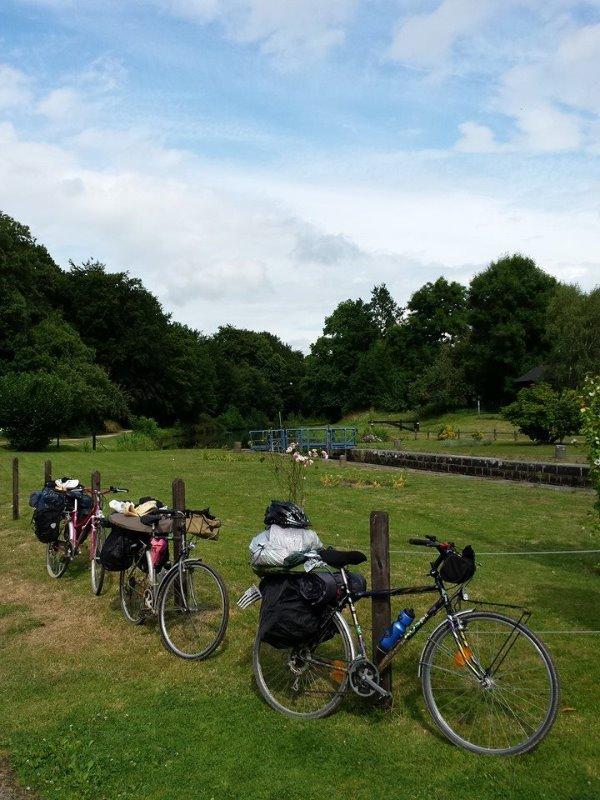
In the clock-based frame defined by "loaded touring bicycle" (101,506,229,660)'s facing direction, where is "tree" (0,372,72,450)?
The tree is roughly at 7 o'clock from the loaded touring bicycle.

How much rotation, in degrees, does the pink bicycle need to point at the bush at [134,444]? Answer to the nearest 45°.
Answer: approximately 135° to its left

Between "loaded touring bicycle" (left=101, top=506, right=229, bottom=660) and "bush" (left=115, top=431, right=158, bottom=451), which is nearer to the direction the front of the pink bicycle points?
the loaded touring bicycle

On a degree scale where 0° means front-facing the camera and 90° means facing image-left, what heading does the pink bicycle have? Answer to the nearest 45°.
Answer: approximately 315°

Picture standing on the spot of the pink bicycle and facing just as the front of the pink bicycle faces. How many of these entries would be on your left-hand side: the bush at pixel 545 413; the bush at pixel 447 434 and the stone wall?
3

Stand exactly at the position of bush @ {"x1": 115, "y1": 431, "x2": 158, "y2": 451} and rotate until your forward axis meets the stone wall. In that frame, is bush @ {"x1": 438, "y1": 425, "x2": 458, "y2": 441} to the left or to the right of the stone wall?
left

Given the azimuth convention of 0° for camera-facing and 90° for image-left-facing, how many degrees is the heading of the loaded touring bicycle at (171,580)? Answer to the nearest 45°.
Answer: approximately 315°

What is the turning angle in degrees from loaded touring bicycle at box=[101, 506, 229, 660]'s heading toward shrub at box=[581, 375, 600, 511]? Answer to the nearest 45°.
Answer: approximately 45° to its left

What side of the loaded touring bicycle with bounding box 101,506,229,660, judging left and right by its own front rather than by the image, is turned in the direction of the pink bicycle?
back

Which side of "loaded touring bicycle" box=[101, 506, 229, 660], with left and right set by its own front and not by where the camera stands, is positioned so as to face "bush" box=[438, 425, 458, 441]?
left

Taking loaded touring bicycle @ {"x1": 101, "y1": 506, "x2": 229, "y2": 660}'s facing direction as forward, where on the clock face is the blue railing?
The blue railing is roughly at 8 o'clock from the loaded touring bicycle.

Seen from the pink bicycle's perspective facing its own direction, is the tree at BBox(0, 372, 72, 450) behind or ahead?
behind
